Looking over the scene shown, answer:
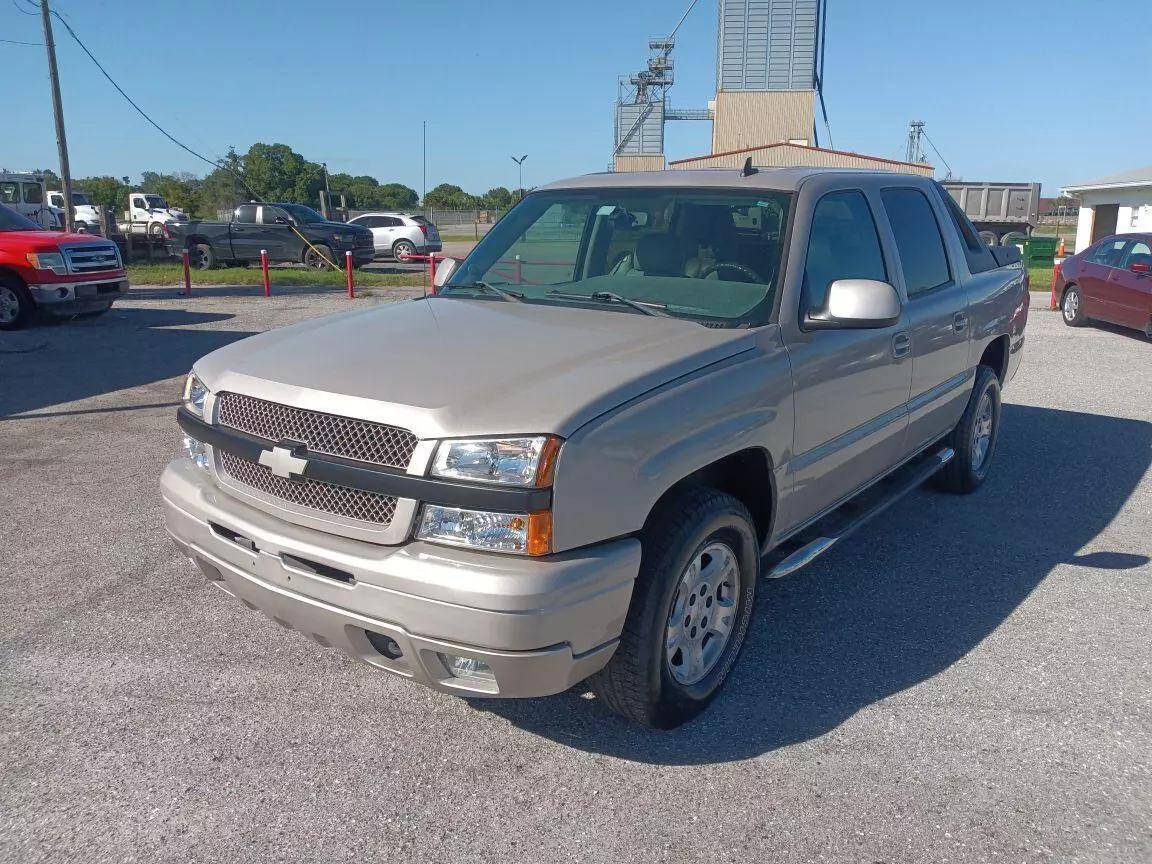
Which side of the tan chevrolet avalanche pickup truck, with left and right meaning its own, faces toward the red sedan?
back

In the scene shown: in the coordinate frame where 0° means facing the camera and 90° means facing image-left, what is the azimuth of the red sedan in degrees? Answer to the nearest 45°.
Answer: approximately 315°

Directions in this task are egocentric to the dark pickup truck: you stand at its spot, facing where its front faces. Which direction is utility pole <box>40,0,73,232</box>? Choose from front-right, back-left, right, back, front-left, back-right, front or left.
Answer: back-right

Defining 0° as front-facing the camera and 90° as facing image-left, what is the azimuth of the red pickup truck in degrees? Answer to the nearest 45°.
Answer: approximately 315°

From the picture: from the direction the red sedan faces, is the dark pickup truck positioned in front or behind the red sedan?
behind

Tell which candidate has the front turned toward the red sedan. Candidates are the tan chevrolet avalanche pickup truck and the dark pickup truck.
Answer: the dark pickup truck

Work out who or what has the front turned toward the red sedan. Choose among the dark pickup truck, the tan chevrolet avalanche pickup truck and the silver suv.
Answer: the dark pickup truck
